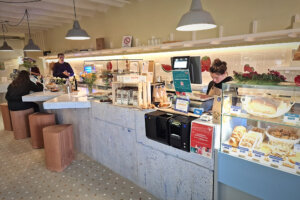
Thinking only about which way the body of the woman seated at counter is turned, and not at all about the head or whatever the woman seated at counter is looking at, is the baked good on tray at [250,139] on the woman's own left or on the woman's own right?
on the woman's own right

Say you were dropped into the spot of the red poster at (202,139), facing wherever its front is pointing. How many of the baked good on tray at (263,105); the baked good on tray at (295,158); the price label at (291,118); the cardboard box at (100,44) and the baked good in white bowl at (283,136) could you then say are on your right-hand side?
1

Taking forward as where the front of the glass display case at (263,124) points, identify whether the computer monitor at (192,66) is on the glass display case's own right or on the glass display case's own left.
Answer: on the glass display case's own right

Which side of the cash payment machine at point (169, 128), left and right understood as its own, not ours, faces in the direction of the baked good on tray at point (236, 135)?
left

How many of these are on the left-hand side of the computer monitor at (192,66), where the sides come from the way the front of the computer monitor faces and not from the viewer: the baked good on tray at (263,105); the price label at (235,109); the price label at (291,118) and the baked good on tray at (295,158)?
4

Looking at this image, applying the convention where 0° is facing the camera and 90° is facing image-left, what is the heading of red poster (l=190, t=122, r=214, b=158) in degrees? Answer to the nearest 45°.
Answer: approximately 45°

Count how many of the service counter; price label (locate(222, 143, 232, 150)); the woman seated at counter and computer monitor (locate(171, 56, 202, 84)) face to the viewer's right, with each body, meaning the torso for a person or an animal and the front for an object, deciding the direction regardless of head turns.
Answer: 1

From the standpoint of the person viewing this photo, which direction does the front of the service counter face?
facing the viewer and to the left of the viewer

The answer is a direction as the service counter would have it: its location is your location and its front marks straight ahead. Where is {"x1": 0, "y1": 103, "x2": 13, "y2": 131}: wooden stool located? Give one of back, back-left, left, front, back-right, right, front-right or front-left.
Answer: right

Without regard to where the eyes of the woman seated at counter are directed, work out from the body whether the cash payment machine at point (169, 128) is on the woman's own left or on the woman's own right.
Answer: on the woman's own right

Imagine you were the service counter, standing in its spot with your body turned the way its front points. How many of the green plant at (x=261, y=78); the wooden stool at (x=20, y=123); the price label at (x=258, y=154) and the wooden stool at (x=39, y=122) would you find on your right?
2

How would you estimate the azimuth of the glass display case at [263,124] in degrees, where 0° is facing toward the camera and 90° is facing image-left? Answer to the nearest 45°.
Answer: approximately 45°
